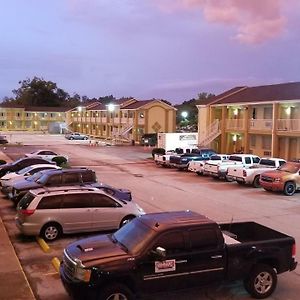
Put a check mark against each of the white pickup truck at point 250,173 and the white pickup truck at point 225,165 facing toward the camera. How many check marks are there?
0

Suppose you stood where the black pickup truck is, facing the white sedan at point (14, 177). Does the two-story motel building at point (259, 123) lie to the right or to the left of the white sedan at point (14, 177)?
right

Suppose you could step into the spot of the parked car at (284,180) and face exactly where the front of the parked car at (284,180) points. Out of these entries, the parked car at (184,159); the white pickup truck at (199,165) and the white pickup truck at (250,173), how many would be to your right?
3

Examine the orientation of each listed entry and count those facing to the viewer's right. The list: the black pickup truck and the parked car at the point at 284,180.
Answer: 0

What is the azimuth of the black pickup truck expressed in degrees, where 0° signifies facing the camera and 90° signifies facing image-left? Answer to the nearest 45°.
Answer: approximately 45°

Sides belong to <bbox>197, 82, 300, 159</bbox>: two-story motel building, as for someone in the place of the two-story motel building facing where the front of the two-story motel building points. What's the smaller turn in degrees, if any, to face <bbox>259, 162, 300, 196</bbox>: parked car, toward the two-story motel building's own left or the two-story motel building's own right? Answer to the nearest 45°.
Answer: approximately 45° to the two-story motel building's own left

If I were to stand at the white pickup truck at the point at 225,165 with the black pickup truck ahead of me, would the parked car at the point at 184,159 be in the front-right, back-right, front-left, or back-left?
back-right

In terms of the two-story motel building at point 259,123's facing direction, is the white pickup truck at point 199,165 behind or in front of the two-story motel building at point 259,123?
in front

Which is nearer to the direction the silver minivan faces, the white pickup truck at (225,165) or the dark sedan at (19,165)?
the white pickup truck
